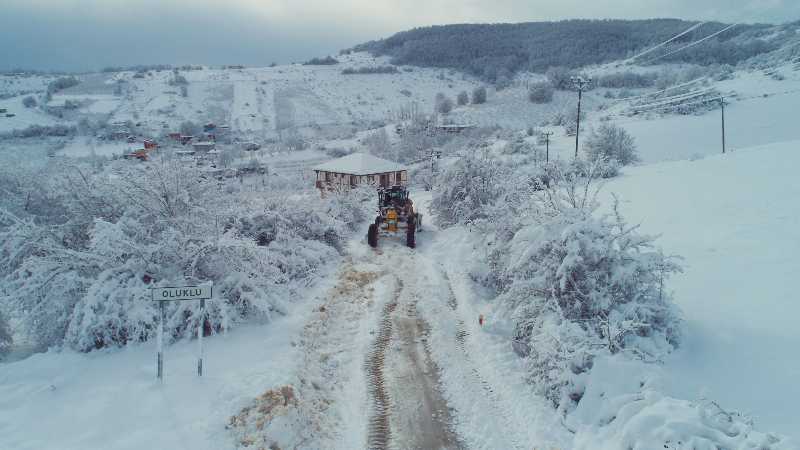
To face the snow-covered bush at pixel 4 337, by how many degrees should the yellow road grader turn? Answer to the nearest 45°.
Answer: approximately 45° to its right

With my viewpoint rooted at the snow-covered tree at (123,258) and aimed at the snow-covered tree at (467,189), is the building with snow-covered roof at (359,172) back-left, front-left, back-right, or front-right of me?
front-left

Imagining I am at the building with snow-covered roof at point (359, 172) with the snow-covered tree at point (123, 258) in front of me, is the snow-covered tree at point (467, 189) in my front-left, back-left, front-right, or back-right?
front-left

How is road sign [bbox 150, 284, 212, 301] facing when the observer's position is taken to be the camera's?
facing the viewer

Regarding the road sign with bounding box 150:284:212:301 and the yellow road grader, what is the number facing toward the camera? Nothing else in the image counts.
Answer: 2

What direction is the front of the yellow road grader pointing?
toward the camera

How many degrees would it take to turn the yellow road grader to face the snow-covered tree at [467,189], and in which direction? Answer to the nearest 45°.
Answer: approximately 135° to its left

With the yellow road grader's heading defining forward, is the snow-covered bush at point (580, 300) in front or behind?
in front
